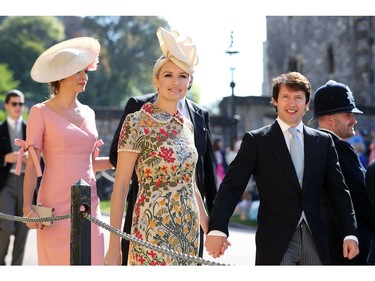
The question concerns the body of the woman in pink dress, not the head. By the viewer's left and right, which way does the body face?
facing the viewer and to the right of the viewer

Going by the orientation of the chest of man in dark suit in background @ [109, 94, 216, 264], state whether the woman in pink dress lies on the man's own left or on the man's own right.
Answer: on the man's own right

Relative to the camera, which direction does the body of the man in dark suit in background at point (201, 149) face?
toward the camera

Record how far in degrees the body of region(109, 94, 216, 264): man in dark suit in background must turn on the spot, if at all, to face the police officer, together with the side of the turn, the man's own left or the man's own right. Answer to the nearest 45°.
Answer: approximately 90° to the man's own left

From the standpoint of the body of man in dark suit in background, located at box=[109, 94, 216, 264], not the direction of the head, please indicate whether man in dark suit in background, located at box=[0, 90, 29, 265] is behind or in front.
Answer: behind

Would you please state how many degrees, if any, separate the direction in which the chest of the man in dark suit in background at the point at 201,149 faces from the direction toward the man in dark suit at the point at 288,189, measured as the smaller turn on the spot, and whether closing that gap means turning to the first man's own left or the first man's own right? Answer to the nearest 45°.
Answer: approximately 45° to the first man's own left

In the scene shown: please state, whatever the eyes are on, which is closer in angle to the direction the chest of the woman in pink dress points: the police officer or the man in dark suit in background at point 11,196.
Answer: the police officer

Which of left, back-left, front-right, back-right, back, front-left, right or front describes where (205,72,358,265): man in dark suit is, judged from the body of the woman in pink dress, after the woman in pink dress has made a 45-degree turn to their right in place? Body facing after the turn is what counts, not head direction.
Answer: front-left

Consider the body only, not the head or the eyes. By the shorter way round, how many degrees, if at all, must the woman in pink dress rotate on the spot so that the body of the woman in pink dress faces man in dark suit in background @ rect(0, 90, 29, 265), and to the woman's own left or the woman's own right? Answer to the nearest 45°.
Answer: approximately 135° to the woman's own left
